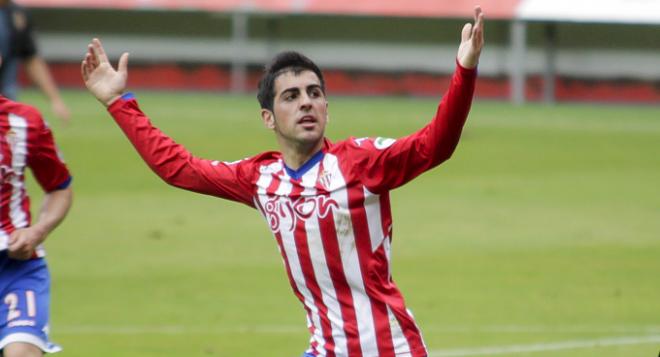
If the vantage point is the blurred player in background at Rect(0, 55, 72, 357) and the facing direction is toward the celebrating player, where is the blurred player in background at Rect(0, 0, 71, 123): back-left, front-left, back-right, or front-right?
back-left

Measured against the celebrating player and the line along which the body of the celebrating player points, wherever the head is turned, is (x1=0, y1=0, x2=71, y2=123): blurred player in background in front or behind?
behind

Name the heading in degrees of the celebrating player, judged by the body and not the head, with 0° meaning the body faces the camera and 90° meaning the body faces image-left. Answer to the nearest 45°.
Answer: approximately 0°

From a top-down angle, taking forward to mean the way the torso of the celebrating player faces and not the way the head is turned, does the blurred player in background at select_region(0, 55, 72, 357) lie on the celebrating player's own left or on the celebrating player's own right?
on the celebrating player's own right
